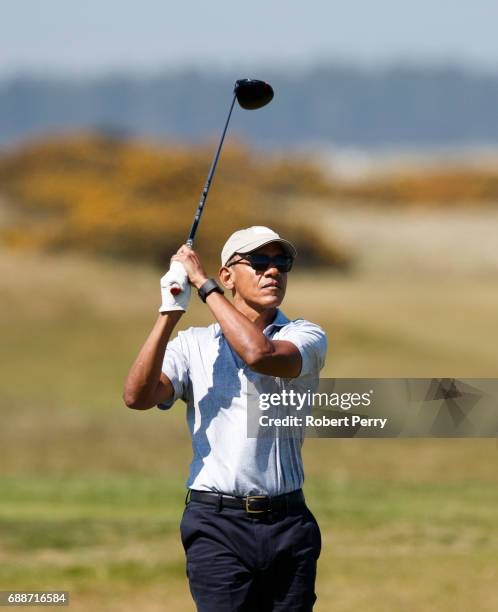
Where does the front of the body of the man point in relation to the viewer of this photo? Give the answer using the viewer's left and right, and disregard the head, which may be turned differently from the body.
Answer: facing the viewer and to the right of the viewer

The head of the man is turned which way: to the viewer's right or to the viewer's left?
to the viewer's right
